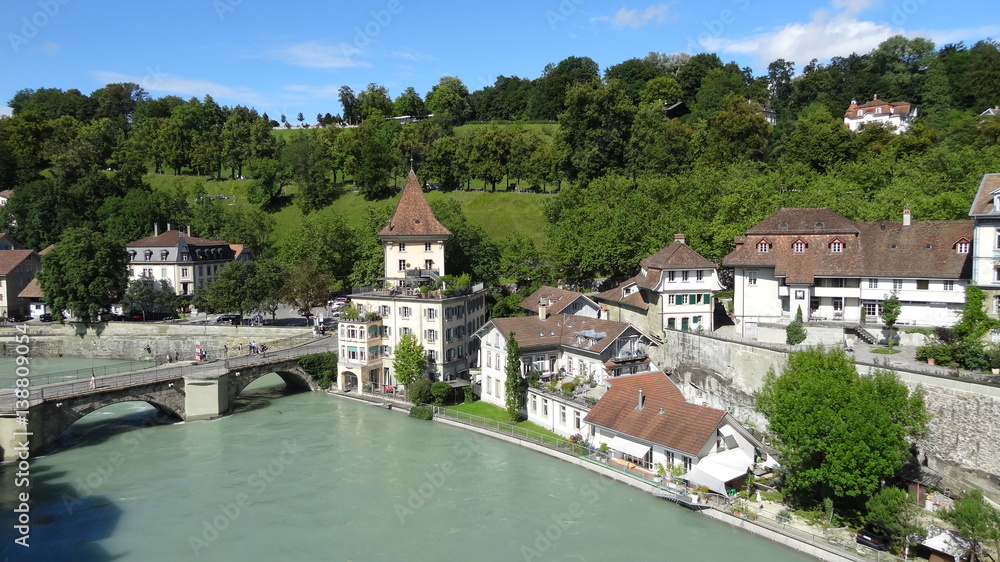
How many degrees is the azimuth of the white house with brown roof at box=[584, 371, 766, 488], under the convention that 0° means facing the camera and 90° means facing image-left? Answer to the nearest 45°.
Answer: approximately 45°

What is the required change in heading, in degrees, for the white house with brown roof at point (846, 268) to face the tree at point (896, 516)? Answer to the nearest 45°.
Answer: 0° — it already faces it

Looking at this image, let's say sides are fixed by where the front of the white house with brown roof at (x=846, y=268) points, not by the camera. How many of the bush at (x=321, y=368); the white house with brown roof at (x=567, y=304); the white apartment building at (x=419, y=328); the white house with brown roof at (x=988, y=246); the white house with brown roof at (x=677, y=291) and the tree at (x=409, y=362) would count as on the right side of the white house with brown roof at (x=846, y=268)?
5

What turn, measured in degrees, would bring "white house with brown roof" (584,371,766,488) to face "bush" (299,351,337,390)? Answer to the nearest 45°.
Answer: approximately 90° to its right

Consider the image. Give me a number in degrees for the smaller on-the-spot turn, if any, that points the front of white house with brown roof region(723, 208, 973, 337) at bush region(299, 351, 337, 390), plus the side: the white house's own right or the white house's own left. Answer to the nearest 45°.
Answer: approximately 90° to the white house's own right

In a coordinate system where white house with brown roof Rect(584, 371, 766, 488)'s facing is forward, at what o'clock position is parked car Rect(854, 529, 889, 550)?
The parked car is roughly at 9 o'clock from the white house with brown roof.

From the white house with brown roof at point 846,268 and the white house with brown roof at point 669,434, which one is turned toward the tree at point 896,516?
the white house with brown roof at point 846,268

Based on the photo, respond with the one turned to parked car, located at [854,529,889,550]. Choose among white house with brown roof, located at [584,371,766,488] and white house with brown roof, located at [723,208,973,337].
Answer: white house with brown roof, located at [723,208,973,337]

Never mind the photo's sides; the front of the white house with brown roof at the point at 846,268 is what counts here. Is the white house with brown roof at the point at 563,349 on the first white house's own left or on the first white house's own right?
on the first white house's own right

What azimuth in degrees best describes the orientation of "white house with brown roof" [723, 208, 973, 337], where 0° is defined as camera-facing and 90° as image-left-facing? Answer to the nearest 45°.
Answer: approximately 0°

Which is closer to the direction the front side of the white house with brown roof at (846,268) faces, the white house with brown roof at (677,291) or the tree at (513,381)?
the tree

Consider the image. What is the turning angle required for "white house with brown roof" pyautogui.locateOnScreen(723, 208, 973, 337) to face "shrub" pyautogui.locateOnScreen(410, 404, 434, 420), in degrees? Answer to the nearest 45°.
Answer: approximately 90° to its right
